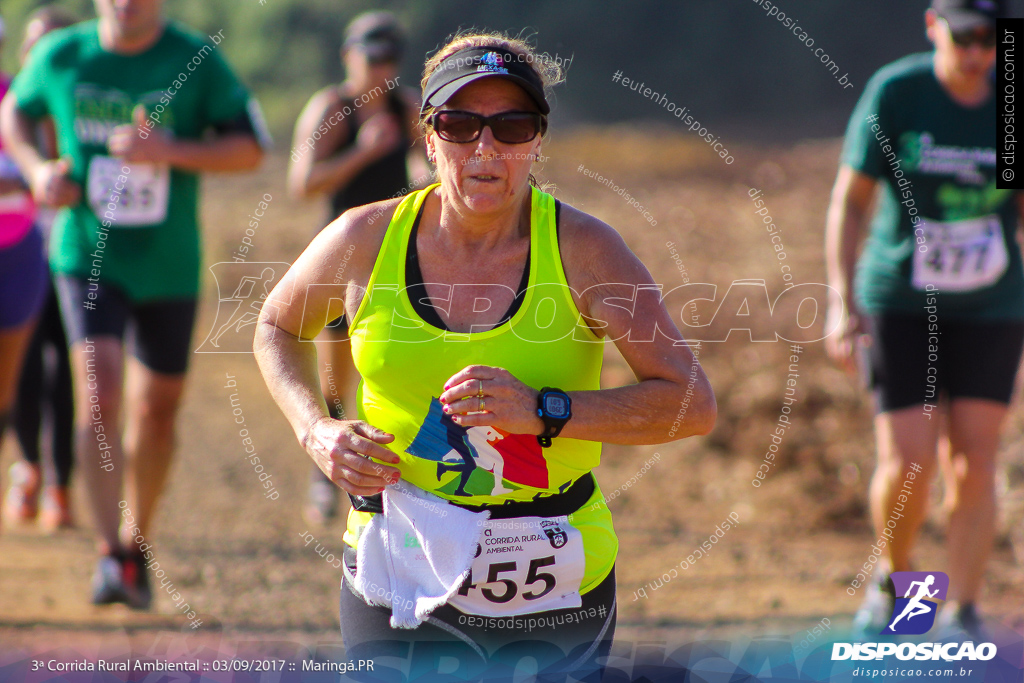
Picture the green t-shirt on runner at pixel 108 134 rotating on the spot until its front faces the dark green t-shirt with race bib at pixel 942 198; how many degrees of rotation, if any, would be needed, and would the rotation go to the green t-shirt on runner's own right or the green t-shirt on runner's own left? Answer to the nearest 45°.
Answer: approximately 45° to the green t-shirt on runner's own left

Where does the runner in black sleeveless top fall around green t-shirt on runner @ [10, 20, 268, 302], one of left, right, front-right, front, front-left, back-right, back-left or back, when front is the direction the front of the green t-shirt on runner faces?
back-left

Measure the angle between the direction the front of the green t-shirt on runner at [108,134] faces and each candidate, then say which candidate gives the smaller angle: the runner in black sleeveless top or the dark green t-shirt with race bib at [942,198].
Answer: the dark green t-shirt with race bib

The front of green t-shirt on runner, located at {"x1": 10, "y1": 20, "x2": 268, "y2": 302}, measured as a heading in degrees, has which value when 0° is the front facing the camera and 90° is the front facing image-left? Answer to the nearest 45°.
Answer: approximately 0°
